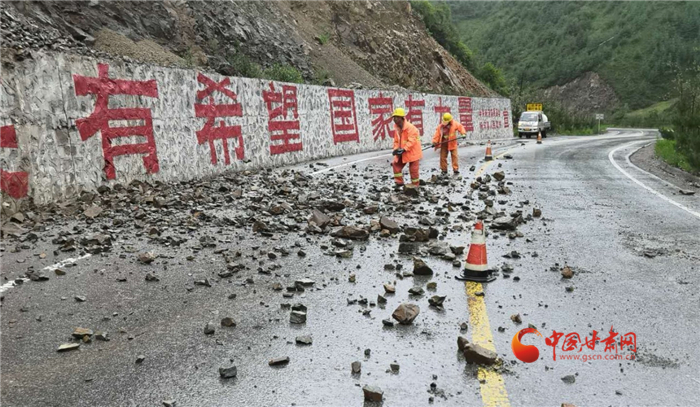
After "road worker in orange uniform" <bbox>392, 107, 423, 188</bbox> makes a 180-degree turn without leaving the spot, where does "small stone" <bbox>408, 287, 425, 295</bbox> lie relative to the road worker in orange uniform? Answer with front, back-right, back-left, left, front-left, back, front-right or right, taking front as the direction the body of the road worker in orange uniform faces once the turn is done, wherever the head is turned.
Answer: back-right

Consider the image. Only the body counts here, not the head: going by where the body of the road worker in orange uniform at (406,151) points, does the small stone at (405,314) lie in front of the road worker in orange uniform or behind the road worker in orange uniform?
in front

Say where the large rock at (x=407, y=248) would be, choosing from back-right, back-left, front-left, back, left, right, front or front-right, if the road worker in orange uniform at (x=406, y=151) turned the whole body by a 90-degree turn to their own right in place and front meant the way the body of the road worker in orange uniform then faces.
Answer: back-left

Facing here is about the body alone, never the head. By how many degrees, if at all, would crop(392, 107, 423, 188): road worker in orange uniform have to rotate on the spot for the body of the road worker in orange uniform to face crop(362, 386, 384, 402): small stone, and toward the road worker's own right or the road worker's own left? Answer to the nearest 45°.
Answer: approximately 45° to the road worker's own left

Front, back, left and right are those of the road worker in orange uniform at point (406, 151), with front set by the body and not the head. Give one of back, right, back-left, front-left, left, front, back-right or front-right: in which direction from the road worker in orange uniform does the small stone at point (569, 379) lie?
front-left

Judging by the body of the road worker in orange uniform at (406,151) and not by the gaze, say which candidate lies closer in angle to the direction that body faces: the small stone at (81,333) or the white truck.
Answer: the small stone

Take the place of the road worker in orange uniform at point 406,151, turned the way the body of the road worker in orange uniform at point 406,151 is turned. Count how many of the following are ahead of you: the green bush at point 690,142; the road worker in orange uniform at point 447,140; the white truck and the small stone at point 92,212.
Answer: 1

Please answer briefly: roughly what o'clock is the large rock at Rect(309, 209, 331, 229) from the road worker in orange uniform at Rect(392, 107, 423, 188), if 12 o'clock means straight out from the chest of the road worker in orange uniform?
The large rock is roughly at 11 o'clock from the road worker in orange uniform.

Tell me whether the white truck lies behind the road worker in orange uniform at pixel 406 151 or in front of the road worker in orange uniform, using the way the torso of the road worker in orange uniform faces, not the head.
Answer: behind

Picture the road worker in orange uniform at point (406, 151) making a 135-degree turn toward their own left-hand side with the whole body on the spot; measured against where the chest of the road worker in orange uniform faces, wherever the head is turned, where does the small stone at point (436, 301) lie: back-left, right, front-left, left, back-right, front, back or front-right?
right

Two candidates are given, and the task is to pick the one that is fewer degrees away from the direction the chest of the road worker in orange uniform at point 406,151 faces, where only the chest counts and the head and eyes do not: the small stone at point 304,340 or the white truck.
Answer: the small stone

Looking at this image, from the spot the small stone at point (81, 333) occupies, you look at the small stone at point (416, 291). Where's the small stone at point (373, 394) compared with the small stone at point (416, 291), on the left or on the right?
right

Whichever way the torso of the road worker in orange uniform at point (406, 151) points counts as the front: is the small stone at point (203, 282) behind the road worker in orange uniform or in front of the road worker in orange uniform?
in front

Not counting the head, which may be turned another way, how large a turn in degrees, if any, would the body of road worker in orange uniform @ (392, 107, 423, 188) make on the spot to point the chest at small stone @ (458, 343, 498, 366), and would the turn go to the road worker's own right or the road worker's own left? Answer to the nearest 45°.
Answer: approximately 45° to the road worker's own left

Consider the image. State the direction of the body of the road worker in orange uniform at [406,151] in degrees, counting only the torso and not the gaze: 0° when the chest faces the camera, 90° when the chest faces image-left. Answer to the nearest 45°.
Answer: approximately 45°

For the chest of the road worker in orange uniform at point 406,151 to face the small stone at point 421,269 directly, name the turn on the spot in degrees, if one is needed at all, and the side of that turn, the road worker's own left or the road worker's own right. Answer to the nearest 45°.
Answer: approximately 45° to the road worker's own left

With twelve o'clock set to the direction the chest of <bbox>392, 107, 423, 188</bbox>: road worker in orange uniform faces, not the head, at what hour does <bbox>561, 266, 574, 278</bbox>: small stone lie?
The small stone is roughly at 10 o'clock from the road worker in orange uniform.

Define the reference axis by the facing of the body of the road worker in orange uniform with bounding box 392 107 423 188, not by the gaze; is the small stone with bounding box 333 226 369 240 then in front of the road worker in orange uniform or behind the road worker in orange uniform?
in front

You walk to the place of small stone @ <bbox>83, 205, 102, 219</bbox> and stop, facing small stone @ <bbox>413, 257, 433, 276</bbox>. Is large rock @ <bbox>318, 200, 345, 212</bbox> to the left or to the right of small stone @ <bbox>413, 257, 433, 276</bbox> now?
left
